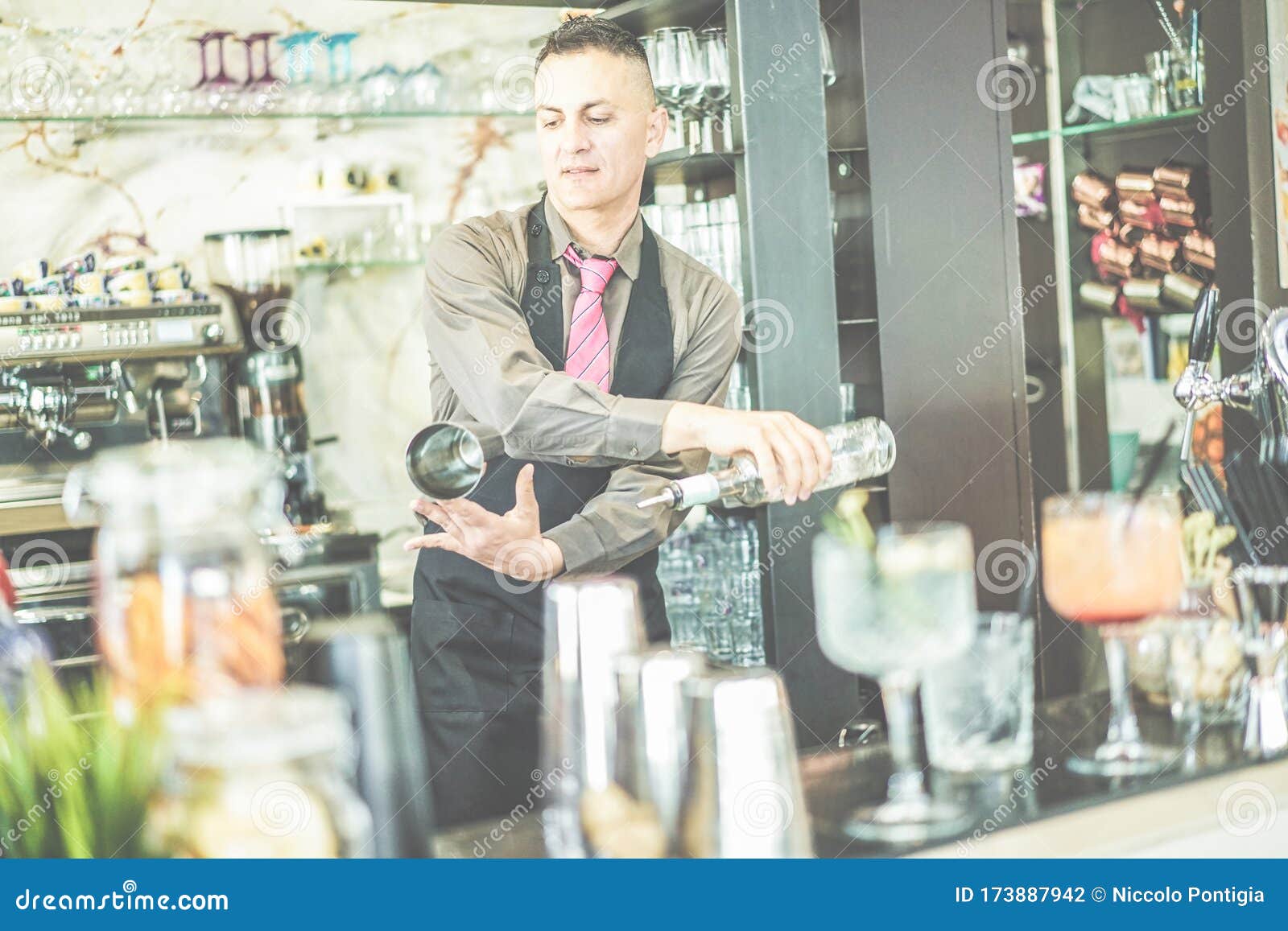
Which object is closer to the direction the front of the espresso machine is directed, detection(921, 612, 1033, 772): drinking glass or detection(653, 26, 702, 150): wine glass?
the drinking glass

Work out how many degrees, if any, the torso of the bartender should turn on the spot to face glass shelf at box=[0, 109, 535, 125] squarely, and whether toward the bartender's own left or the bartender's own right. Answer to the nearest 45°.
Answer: approximately 135° to the bartender's own right

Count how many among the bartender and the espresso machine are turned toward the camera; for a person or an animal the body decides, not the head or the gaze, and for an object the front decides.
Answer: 2

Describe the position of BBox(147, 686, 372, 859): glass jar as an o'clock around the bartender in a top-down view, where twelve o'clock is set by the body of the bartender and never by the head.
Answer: The glass jar is roughly at 12 o'clock from the bartender.

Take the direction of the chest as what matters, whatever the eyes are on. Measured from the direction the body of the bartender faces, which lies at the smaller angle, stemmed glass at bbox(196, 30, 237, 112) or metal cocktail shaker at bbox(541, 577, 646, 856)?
the metal cocktail shaker

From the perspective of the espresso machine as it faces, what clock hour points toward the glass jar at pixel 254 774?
The glass jar is roughly at 12 o'clock from the espresso machine.

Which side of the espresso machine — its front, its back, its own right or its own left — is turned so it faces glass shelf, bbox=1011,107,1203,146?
left

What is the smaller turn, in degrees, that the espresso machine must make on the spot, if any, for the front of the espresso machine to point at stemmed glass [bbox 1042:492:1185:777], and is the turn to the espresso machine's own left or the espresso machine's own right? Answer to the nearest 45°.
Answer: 0° — it already faces it

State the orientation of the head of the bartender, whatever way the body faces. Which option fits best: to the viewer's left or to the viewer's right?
to the viewer's left

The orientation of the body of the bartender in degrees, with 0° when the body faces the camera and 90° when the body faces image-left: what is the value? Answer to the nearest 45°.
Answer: approximately 0°
